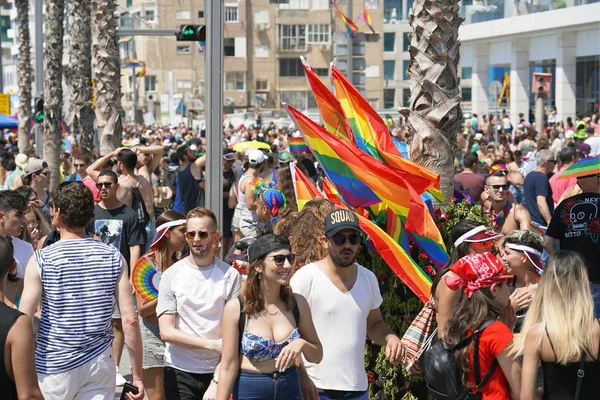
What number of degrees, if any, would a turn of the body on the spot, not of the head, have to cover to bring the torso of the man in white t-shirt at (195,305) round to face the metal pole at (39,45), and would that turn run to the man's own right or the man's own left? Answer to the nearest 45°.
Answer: approximately 180°

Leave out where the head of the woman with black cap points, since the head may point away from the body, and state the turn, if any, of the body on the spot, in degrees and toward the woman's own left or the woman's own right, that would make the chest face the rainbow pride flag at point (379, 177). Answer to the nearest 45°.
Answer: approximately 135° to the woman's own left

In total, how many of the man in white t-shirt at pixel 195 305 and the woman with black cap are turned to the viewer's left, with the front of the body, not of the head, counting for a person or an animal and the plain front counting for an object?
0

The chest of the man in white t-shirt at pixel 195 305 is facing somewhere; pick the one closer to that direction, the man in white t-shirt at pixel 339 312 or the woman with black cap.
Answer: the woman with black cap

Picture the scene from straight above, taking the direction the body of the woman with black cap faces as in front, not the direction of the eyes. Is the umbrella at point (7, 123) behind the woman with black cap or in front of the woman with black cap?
behind

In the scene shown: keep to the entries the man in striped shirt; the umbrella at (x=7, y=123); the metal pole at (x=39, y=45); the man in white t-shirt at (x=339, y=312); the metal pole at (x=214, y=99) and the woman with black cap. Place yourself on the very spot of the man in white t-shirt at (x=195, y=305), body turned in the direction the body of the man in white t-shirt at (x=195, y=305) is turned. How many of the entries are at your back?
3

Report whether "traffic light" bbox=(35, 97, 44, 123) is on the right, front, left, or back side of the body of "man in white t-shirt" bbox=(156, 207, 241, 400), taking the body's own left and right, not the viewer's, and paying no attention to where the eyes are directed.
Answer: back

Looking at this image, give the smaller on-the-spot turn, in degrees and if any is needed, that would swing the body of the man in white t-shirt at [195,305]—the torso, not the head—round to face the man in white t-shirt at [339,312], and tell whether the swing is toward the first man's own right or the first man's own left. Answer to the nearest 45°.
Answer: approximately 45° to the first man's own left

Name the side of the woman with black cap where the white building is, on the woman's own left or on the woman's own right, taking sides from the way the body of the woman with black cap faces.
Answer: on the woman's own left

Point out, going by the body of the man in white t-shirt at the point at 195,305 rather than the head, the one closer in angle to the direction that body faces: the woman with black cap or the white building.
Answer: the woman with black cap

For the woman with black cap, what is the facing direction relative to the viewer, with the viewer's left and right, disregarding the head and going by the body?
facing the viewer and to the right of the viewer

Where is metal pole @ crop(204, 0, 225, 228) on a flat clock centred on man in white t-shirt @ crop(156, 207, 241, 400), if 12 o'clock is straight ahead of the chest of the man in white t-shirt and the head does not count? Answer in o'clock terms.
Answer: The metal pole is roughly at 6 o'clock from the man in white t-shirt.

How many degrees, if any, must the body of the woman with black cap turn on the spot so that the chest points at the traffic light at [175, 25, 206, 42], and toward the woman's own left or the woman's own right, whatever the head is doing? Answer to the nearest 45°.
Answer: approximately 135° to the woman's own left

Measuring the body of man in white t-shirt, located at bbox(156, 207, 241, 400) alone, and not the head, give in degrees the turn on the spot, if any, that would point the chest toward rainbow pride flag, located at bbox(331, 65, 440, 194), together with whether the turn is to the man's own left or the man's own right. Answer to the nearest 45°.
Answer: approximately 135° to the man's own left

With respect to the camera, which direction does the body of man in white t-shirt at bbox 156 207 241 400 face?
toward the camera

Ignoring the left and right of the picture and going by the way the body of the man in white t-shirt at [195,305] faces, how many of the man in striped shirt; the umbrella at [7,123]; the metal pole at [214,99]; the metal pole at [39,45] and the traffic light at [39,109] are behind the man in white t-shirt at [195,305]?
4
